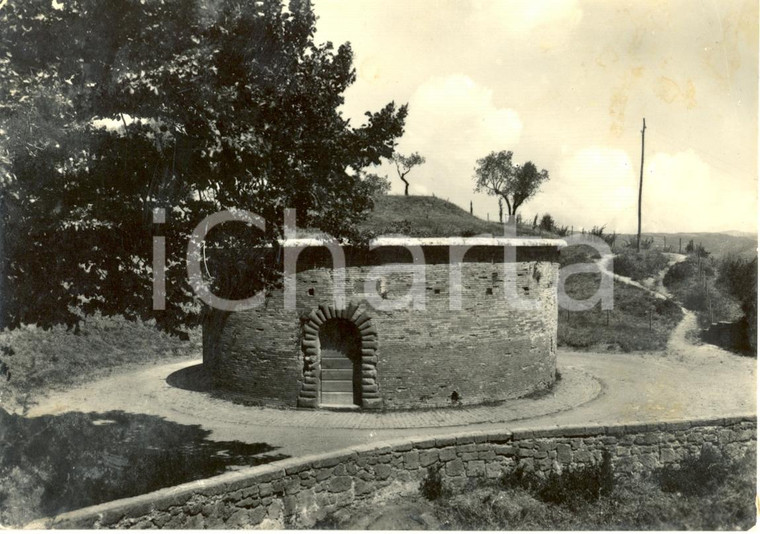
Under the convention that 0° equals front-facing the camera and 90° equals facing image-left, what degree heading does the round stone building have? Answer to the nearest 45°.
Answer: approximately 0°

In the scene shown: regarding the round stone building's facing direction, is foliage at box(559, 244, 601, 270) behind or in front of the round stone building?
behind

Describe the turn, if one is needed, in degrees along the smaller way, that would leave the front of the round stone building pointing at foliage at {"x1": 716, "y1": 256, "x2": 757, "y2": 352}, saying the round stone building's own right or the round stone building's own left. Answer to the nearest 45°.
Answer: approximately 135° to the round stone building's own left

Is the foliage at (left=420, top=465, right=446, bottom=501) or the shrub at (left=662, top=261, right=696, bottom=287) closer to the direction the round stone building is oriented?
the foliage

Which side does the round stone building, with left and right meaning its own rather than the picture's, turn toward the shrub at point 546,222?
back

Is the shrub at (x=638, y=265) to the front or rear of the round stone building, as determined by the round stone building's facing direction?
to the rear

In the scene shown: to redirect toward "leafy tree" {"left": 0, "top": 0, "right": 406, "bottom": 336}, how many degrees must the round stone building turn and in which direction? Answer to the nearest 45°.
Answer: approximately 45° to its right

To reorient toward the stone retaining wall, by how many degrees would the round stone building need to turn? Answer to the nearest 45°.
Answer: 0° — it already faces it
